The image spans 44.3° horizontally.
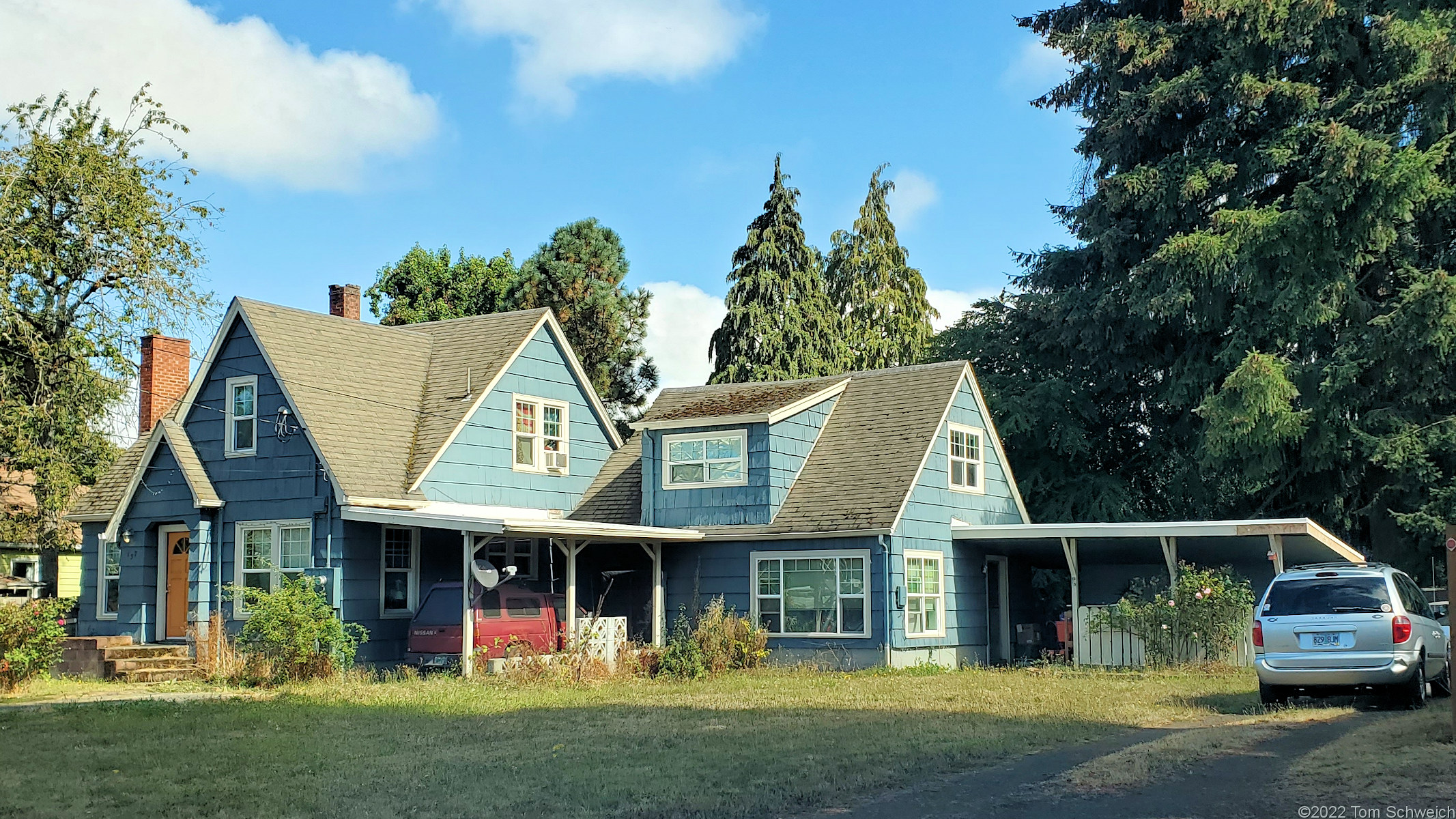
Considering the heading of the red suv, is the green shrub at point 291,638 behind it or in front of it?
behind

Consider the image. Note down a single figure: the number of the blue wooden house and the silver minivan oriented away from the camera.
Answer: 1

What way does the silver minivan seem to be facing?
away from the camera

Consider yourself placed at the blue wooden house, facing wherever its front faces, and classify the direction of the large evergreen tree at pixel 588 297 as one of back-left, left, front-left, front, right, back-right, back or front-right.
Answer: back-right

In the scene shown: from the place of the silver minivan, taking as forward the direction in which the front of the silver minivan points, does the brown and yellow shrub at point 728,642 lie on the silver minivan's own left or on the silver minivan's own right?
on the silver minivan's own left

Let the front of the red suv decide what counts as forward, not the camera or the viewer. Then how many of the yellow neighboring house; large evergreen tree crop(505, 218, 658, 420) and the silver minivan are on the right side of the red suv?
1

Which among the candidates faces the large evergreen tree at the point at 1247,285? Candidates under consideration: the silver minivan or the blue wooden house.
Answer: the silver minivan

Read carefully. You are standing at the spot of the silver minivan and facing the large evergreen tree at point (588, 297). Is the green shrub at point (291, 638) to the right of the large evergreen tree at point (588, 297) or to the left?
left

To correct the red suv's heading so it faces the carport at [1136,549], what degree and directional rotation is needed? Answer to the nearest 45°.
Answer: approximately 45° to its right

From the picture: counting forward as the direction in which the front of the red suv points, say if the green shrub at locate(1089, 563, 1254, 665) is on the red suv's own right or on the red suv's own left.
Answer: on the red suv's own right

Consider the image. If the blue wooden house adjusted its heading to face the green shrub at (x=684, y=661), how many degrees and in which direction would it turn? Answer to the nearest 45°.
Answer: approximately 90° to its left

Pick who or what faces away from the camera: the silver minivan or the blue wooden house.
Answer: the silver minivan

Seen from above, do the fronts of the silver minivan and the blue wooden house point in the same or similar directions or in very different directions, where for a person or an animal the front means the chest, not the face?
very different directions
